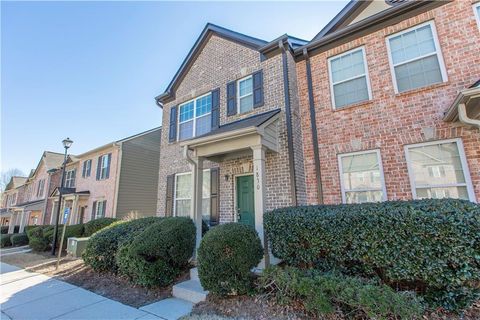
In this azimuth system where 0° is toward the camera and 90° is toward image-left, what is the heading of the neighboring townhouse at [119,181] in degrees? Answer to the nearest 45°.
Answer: approximately 45°

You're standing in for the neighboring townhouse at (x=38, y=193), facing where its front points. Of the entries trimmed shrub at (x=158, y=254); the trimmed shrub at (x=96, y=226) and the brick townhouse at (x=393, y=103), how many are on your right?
0

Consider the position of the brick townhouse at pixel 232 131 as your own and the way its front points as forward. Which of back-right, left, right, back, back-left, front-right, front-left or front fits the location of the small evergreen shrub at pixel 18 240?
right

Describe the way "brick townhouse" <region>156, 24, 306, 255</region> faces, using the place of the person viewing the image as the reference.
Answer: facing the viewer and to the left of the viewer

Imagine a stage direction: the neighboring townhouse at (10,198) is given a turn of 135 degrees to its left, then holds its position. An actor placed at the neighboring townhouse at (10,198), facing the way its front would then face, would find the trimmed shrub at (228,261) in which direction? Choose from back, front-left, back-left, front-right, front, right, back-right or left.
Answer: right

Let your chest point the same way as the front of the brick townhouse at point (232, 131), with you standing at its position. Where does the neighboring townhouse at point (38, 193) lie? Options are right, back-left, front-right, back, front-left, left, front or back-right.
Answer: right

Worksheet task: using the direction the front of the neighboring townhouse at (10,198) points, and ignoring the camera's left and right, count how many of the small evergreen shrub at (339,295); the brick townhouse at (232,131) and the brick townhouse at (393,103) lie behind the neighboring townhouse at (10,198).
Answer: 0

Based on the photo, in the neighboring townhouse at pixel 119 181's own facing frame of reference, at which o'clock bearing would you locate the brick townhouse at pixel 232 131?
The brick townhouse is roughly at 10 o'clock from the neighboring townhouse.

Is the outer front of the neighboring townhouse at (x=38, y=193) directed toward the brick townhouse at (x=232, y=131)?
no

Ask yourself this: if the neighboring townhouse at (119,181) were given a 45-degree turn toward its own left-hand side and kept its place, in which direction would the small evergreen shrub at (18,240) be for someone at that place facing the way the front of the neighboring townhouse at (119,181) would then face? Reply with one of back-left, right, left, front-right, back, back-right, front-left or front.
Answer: back-right

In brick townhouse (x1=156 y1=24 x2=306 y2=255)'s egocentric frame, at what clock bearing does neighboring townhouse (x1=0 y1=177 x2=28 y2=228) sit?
The neighboring townhouse is roughly at 3 o'clock from the brick townhouse.

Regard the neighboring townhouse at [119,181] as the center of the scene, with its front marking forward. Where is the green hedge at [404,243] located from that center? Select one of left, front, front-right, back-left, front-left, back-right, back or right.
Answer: front-left

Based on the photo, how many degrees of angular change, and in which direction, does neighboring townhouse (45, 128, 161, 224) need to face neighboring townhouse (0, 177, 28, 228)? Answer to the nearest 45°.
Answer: approximately 90° to its right

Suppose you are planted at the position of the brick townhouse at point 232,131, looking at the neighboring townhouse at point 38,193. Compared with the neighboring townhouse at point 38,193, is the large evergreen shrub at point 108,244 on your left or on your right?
left

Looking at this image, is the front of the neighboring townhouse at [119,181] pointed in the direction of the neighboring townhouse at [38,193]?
no

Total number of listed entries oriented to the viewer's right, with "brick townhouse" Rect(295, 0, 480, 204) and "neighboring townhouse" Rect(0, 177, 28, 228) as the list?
0

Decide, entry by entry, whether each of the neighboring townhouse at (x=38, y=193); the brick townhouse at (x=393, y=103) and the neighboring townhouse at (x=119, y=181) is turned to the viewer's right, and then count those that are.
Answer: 0

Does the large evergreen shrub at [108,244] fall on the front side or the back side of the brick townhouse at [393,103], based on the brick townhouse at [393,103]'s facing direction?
on the front side

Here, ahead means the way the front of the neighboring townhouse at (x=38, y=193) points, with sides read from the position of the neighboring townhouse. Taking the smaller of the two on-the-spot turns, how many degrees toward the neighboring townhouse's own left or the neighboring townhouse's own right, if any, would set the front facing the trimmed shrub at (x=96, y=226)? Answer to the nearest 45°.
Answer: approximately 45° to the neighboring townhouse's own left
